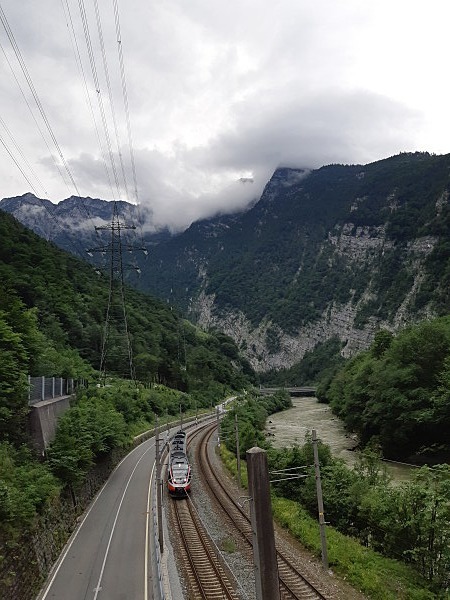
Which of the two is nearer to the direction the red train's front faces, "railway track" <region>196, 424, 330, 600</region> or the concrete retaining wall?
the railway track

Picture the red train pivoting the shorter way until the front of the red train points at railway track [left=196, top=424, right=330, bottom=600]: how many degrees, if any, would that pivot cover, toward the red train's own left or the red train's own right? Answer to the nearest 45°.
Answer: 0° — it already faces it

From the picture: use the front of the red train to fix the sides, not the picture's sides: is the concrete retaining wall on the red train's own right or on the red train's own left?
on the red train's own right

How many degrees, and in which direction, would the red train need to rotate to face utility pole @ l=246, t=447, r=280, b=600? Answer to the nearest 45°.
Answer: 0° — it already faces it

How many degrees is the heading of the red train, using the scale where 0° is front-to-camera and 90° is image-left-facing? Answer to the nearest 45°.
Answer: approximately 0°
